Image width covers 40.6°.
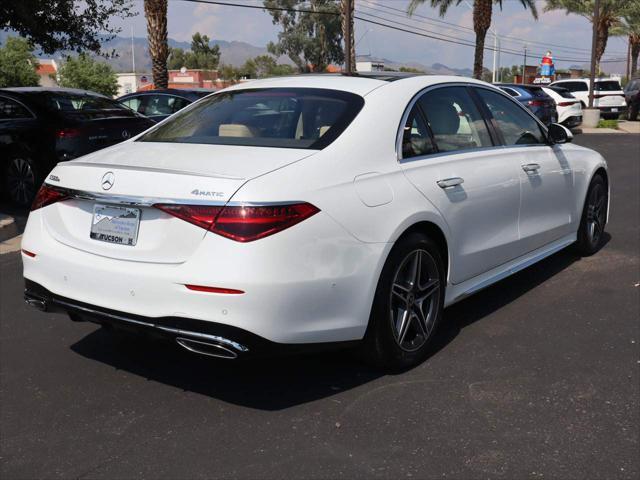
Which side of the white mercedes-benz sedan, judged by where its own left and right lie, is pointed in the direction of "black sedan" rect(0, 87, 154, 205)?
left

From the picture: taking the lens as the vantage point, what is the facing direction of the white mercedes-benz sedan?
facing away from the viewer and to the right of the viewer

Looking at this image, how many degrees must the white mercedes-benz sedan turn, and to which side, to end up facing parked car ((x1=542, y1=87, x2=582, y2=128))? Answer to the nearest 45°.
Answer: approximately 45° to its left

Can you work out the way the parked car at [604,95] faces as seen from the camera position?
facing away from the viewer and to the left of the viewer

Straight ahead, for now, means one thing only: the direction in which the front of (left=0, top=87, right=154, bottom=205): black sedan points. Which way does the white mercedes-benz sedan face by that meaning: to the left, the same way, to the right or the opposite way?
to the right

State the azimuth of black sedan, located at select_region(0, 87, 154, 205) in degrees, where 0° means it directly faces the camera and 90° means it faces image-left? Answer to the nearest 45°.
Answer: approximately 135°

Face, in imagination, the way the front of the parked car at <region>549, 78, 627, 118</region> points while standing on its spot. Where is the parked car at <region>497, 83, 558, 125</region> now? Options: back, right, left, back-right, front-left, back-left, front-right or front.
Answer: back-left

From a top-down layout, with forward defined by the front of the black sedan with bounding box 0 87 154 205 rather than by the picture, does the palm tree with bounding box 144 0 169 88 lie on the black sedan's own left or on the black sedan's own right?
on the black sedan's own right

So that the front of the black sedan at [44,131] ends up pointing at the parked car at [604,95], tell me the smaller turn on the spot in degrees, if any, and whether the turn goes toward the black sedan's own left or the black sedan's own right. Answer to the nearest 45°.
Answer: approximately 90° to the black sedan's own right
